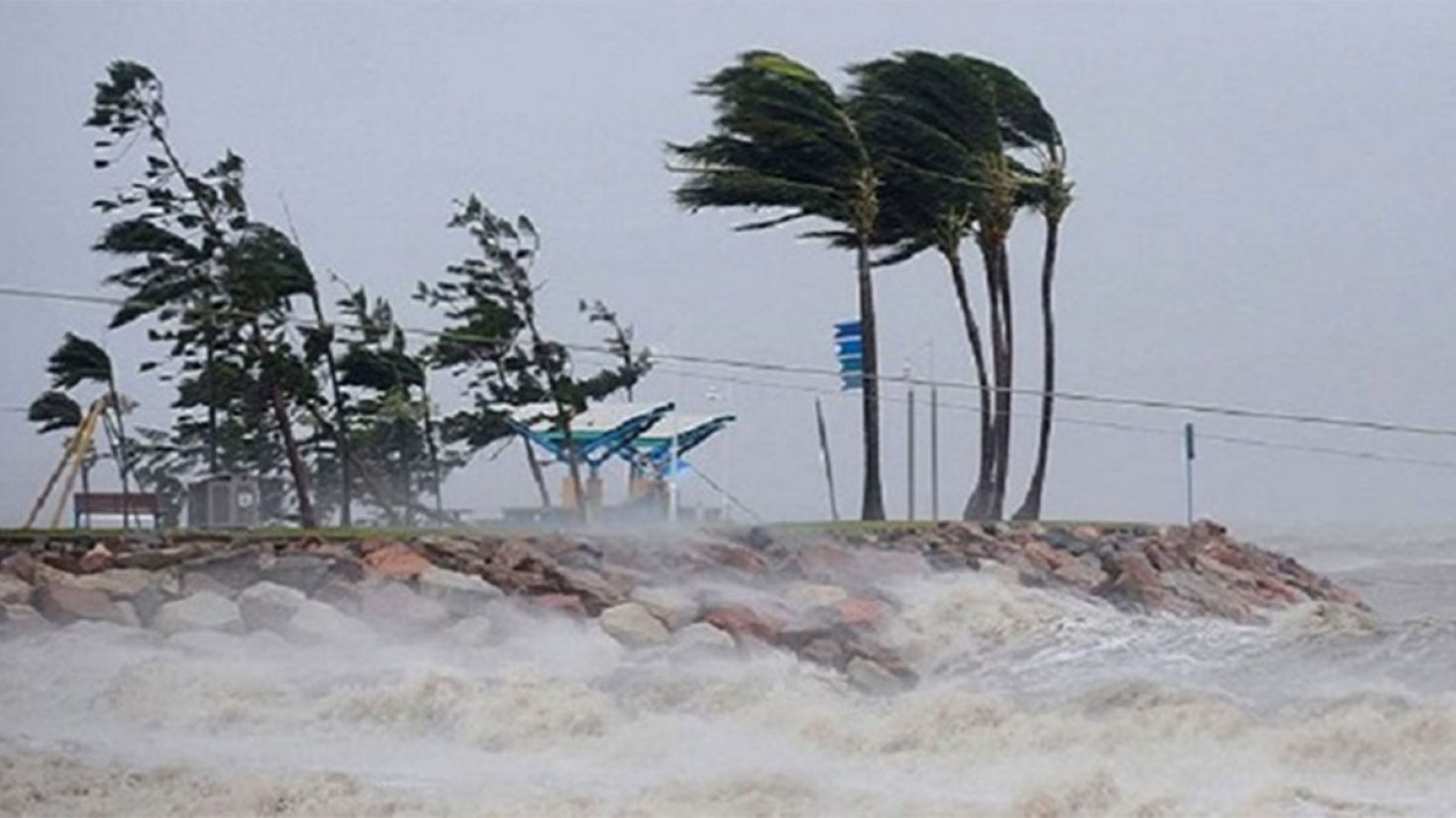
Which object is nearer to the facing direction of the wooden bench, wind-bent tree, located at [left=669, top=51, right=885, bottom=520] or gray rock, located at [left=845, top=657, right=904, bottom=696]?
the gray rock

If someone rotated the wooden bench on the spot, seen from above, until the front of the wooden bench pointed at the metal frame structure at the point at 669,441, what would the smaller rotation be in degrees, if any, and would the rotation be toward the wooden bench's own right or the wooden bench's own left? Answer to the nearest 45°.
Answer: approximately 90° to the wooden bench's own left

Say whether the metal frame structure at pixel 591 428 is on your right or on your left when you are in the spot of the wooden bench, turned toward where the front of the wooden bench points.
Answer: on your left

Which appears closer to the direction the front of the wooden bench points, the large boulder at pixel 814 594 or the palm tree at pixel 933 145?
the large boulder

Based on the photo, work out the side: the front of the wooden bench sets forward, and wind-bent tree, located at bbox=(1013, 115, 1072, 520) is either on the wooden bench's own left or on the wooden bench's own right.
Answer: on the wooden bench's own left

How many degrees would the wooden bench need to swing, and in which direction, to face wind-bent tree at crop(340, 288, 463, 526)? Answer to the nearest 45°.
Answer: approximately 135° to its left

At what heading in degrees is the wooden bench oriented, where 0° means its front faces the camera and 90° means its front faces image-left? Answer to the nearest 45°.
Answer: approximately 0°
